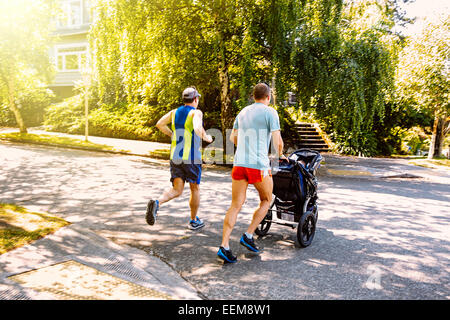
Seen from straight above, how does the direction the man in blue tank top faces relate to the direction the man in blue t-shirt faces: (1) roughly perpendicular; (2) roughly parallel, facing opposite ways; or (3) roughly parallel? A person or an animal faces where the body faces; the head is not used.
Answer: roughly parallel

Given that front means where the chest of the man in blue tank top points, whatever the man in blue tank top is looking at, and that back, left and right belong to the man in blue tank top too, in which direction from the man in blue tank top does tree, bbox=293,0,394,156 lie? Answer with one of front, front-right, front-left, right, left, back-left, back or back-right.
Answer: front

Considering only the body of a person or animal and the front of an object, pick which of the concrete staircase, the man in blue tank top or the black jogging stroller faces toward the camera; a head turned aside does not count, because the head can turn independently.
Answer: the concrete staircase

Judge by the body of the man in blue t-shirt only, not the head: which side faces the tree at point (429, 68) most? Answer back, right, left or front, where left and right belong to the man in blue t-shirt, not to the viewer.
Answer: front

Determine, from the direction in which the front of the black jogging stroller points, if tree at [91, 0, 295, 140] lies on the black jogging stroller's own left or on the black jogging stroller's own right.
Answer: on the black jogging stroller's own left

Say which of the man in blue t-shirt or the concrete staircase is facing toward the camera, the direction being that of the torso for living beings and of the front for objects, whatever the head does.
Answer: the concrete staircase

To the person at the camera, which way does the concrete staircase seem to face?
facing the viewer

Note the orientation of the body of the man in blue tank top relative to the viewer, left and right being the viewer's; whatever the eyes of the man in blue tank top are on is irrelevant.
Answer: facing away from the viewer and to the right of the viewer

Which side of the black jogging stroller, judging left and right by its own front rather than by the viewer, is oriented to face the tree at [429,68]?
front

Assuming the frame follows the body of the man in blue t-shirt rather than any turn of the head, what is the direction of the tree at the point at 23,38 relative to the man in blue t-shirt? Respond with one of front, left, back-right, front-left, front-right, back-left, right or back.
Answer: left

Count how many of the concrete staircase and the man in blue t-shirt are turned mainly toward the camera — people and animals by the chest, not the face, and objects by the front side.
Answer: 1

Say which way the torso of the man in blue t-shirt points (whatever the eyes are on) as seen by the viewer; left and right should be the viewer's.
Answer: facing away from the viewer and to the right of the viewer

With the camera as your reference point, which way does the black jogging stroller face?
facing away from the viewer and to the right of the viewer

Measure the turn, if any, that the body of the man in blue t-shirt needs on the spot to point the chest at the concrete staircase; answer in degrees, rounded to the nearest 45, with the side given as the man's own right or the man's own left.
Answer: approximately 45° to the man's own left
